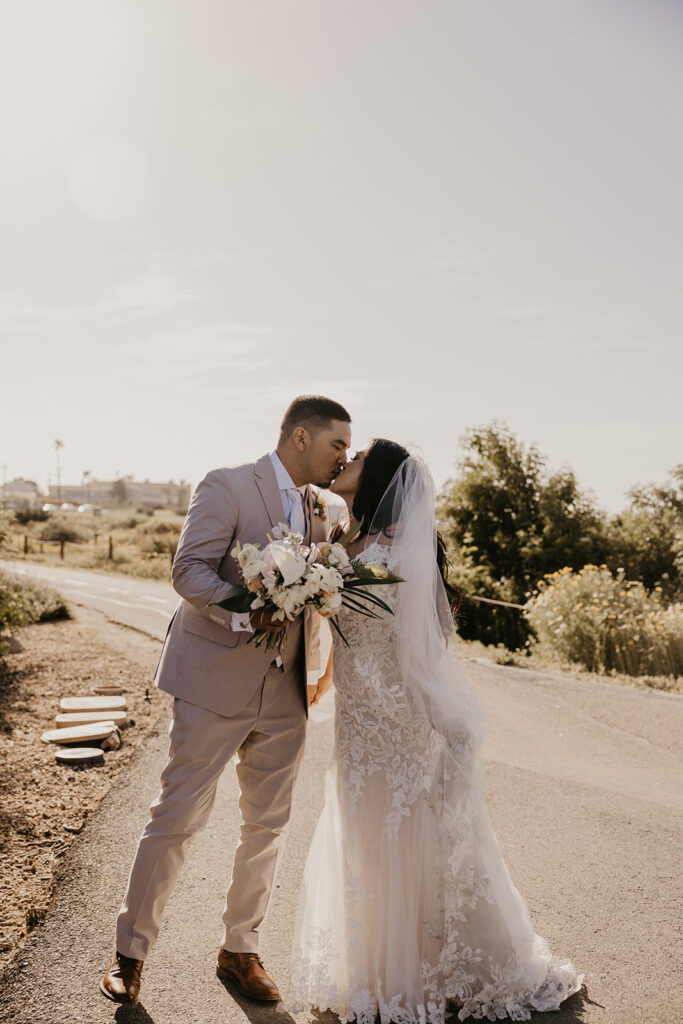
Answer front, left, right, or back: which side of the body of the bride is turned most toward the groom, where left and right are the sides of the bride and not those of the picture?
front

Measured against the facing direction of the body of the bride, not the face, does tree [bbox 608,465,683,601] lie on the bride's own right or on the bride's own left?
on the bride's own right

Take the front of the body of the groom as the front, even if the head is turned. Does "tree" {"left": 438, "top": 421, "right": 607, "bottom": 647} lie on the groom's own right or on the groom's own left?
on the groom's own left

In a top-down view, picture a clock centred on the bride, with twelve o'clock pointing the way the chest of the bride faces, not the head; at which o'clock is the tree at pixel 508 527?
The tree is roughly at 3 o'clock from the bride.

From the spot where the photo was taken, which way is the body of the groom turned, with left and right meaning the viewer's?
facing the viewer and to the right of the viewer

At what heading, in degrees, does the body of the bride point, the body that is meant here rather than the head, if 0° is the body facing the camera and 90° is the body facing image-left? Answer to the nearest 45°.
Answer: approximately 90°

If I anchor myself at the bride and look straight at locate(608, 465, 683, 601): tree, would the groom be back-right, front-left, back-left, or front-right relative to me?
back-left

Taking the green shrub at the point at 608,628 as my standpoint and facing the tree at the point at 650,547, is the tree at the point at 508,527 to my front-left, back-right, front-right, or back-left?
front-left

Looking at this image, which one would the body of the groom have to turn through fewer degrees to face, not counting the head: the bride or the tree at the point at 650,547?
the bride

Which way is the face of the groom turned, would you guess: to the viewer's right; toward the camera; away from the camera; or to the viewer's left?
to the viewer's right

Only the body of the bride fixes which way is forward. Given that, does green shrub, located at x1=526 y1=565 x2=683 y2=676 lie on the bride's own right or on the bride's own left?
on the bride's own right

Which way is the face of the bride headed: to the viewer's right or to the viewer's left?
to the viewer's left

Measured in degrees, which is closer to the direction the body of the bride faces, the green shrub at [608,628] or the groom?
the groom
